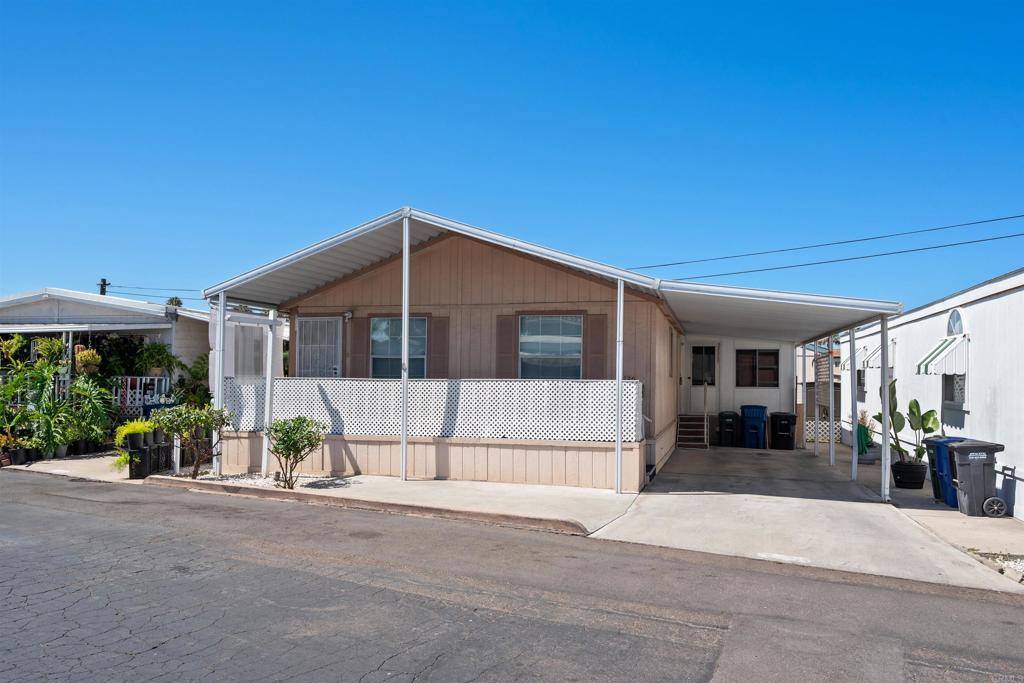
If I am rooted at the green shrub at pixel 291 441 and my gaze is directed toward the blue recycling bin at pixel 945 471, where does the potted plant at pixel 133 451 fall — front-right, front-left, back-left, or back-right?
back-left

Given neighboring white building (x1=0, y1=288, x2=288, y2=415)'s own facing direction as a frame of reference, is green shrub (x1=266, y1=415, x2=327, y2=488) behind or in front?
in front

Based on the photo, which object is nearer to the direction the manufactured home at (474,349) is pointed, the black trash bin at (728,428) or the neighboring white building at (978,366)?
the neighboring white building

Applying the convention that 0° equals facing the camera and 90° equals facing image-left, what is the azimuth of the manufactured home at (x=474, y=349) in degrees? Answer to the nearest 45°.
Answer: approximately 0°

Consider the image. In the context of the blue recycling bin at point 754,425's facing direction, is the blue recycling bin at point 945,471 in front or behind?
in front

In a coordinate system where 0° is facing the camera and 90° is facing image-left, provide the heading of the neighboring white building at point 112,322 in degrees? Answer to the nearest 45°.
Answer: approximately 0°

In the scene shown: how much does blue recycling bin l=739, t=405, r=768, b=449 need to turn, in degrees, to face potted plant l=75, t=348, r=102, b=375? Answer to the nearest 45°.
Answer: approximately 45° to its right

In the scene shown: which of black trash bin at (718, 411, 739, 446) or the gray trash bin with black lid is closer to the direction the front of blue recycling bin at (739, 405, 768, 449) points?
the gray trash bin with black lid

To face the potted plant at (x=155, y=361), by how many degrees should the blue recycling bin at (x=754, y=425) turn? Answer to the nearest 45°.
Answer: approximately 45° to its right

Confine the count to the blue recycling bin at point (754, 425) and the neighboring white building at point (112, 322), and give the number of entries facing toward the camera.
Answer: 2

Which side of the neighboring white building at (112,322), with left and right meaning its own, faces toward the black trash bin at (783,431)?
left
